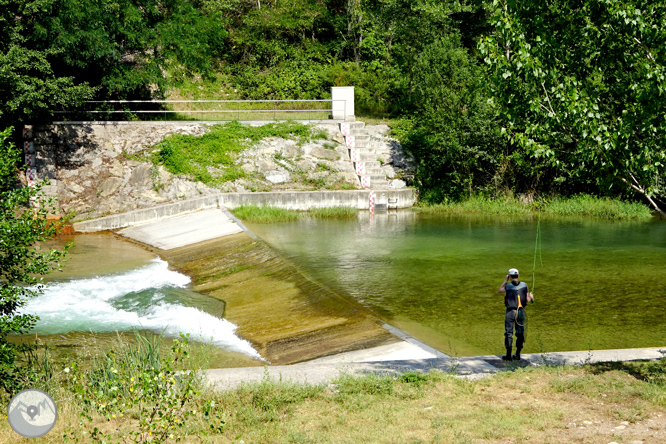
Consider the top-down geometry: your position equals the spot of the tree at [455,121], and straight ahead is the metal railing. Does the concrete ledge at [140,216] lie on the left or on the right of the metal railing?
left

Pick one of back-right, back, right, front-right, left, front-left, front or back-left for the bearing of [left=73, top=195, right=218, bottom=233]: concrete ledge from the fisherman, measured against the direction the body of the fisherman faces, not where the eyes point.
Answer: front-left

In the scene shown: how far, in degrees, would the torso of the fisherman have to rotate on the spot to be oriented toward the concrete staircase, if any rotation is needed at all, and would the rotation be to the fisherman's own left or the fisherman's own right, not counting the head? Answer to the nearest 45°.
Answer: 0° — they already face it

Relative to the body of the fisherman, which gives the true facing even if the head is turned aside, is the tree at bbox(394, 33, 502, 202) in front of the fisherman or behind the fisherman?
in front

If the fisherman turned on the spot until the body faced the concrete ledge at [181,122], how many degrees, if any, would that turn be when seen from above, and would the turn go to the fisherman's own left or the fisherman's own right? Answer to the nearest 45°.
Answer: approximately 45° to the fisherman's own left

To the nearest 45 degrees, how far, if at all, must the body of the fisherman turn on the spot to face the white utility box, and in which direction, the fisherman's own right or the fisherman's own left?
0° — they already face it

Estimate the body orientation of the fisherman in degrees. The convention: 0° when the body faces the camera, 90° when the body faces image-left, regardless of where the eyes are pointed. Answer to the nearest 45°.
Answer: approximately 180°

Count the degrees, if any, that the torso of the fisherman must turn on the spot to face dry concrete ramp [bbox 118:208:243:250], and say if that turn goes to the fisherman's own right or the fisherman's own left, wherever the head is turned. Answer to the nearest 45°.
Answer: approximately 45° to the fisherman's own left

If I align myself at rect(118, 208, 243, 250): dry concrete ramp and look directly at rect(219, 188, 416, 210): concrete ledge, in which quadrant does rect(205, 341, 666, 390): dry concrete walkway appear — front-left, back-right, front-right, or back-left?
back-right

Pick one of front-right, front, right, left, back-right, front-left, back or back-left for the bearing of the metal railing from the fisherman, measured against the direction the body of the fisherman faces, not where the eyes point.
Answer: front-left
